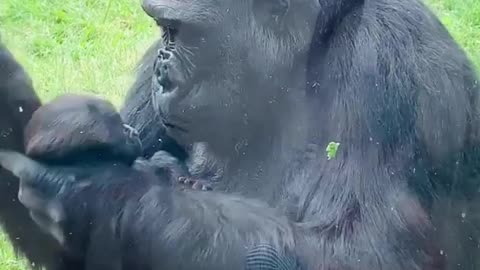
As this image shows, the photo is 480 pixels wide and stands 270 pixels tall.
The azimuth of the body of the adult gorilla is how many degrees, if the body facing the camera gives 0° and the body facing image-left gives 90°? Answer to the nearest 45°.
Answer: approximately 90°
